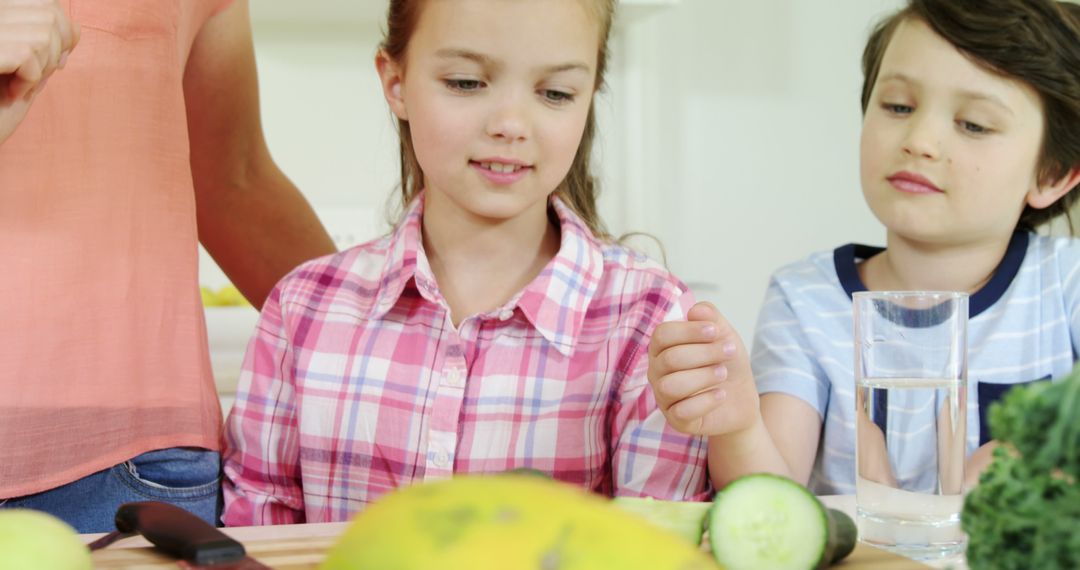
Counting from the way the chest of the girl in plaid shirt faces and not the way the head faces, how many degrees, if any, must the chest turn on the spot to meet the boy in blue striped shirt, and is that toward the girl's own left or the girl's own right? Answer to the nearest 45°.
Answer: approximately 90° to the girl's own left

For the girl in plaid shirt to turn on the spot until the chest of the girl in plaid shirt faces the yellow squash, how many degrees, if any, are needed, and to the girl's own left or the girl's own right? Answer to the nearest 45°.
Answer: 0° — they already face it

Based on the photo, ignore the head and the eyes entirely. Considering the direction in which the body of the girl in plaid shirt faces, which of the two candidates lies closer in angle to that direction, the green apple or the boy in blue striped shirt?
the green apple

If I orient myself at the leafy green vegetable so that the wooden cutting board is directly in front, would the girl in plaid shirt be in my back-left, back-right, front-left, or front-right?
front-right

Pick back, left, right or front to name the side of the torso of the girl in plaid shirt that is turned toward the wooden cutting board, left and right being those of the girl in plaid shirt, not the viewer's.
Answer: front

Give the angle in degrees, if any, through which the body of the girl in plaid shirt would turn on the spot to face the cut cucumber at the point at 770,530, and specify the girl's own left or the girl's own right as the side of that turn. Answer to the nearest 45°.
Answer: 0° — they already face it

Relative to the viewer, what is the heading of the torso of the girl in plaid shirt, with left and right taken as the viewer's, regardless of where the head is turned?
facing the viewer

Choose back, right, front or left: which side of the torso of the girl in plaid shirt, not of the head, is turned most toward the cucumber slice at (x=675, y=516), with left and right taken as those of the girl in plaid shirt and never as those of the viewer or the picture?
front

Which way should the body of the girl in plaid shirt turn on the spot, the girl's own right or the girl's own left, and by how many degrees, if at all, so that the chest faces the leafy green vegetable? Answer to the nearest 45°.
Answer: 0° — they already face it

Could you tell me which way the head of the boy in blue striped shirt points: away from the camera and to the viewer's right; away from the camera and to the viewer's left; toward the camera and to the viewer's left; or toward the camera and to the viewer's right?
toward the camera and to the viewer's left
